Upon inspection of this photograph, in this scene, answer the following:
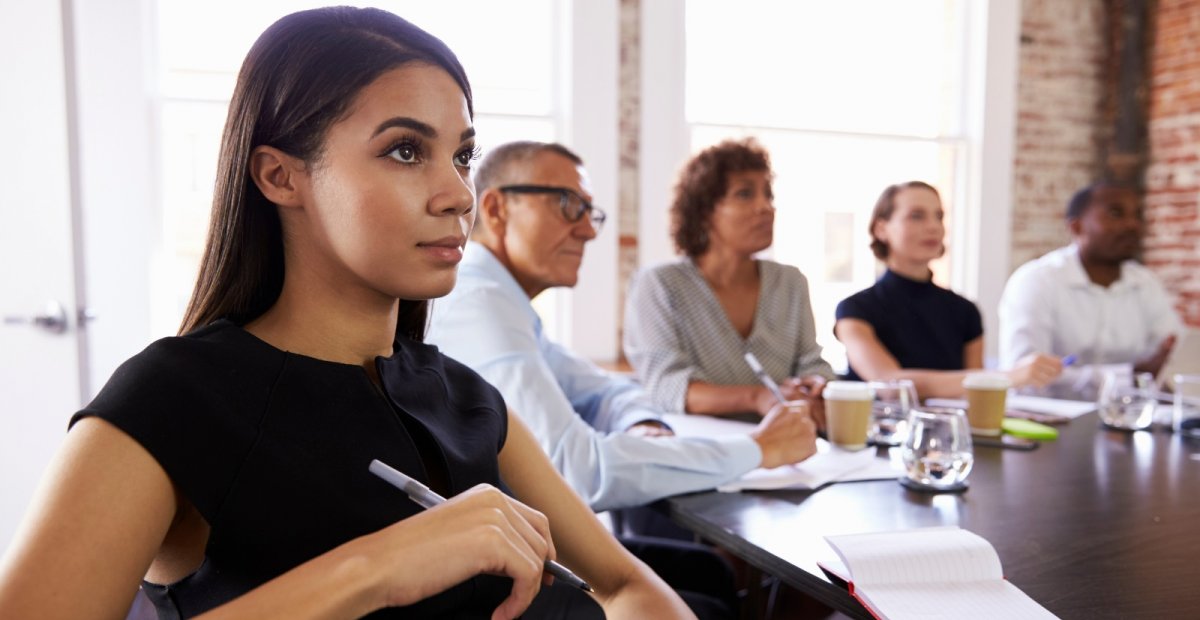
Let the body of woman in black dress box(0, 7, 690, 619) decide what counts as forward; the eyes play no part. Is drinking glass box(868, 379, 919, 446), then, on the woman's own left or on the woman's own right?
on the woman's own left

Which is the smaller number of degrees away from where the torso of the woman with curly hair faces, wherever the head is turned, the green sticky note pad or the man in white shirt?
the green sticky note pad

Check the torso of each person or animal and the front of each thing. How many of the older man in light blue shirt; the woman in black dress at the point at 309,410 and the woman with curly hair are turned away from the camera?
0

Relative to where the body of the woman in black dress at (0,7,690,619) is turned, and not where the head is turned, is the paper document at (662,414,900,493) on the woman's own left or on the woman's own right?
on the woman's own left

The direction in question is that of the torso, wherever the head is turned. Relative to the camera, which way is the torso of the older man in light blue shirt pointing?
to the viewer's right

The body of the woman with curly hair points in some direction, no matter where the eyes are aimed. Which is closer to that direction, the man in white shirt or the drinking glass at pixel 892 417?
the drinking glass

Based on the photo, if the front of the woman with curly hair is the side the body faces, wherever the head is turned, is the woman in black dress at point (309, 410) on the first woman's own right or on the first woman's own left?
on the first woman's own right

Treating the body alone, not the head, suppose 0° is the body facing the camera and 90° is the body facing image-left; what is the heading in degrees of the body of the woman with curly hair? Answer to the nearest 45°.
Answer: approximately 315°
